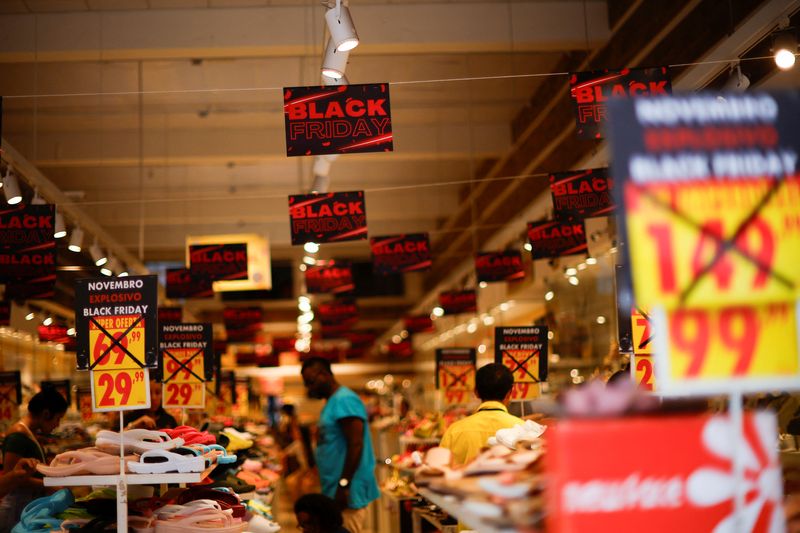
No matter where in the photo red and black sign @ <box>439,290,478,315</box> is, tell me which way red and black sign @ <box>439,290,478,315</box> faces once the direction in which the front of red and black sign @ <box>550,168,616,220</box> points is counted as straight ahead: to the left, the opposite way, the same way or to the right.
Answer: the same way

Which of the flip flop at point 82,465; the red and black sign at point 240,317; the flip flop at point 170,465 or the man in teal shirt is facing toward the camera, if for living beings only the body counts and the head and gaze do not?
the red and black sign

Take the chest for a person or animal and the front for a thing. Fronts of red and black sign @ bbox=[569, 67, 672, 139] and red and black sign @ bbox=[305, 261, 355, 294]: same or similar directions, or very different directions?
same or similar directions

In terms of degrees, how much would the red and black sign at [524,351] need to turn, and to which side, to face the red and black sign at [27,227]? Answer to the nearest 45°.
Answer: approximately 90° to its right

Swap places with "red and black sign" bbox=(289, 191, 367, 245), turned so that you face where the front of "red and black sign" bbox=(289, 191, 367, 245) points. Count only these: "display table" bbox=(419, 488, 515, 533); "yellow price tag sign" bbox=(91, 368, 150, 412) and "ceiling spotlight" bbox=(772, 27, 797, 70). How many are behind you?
0

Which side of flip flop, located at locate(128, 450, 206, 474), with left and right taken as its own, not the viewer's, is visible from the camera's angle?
left

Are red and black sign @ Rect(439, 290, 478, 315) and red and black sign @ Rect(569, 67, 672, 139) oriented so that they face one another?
no

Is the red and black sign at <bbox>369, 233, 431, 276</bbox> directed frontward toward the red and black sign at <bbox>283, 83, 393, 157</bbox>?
yes

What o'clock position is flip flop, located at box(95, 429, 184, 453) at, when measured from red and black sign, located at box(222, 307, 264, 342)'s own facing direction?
The flip flop is roughly at 12 o'clock from the red and black sign.

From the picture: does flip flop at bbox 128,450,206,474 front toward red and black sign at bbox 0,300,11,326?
no

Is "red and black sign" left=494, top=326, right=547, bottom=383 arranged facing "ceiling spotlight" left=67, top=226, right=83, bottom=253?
no

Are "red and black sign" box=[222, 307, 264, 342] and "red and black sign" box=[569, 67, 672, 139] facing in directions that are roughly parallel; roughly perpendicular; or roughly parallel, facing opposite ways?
roughly parallel

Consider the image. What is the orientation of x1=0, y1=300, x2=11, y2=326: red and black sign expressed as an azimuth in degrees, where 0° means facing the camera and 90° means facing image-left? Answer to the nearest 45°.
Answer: approximately 0°

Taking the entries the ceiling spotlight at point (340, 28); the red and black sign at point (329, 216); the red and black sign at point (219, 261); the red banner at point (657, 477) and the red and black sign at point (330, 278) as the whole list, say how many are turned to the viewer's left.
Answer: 0

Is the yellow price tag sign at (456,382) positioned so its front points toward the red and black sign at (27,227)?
no

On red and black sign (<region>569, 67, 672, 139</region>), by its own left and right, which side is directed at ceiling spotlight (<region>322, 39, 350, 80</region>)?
right
